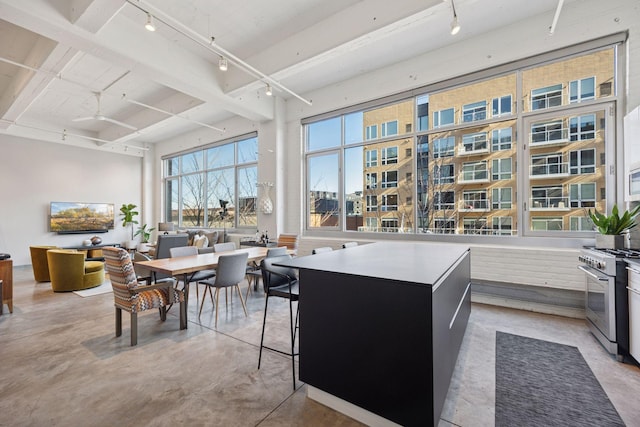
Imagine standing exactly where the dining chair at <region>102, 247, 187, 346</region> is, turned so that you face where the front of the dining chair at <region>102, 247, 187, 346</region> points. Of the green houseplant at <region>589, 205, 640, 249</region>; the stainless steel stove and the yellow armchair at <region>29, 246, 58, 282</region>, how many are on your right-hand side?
2

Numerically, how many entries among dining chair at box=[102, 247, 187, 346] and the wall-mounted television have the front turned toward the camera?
1

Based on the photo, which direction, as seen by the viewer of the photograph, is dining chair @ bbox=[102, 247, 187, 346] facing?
facing away from the viewer and to the right of the viewer

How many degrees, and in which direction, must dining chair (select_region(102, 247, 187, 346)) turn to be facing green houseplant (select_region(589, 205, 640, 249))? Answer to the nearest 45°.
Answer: approximately 90° to its right

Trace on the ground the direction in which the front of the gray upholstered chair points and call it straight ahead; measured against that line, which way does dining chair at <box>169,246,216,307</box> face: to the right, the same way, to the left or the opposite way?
the opposite way

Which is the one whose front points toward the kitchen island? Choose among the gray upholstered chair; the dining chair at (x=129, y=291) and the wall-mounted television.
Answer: the wall-mounted television

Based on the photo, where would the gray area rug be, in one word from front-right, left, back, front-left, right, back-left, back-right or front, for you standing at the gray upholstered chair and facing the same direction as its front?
back
